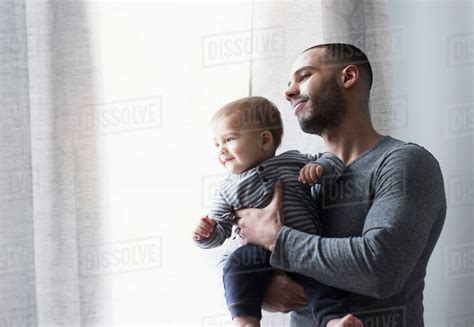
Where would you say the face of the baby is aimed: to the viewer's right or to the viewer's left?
to the viewer's left

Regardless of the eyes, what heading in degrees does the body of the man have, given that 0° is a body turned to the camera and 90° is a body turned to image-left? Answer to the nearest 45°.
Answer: approximately 45°

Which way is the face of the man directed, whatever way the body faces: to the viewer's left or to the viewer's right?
to the viewer's left

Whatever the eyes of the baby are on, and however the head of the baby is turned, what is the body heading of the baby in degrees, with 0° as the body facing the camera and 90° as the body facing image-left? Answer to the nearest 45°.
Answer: approximately 45°

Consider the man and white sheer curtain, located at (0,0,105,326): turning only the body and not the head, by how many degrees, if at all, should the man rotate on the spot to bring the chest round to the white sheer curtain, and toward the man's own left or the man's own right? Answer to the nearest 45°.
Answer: approximately 45° to the man's own right

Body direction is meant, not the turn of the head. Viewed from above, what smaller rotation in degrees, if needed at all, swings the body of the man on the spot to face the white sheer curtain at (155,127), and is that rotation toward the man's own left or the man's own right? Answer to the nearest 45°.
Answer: approximately 90° to the man's own right
